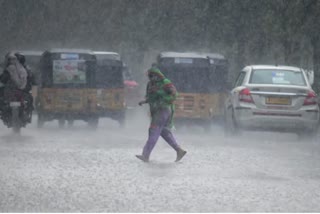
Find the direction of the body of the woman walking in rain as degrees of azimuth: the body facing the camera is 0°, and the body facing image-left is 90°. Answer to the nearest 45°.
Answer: approximately 90°

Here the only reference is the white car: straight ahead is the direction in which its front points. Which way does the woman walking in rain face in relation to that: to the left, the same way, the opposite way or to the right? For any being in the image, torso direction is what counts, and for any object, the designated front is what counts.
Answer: to the left

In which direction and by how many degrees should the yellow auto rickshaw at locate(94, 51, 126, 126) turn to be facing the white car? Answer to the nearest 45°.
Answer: approximately 135° to its right

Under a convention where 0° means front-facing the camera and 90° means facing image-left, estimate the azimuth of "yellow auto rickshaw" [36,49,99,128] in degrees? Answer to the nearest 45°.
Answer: approximately 180°

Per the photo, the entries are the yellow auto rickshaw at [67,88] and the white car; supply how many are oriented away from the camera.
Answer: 2

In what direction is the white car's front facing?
away from the camera

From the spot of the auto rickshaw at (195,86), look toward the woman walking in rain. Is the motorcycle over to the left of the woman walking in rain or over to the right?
right

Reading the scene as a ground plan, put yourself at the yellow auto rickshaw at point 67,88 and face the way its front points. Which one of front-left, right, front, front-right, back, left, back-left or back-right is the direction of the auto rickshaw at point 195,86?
right
